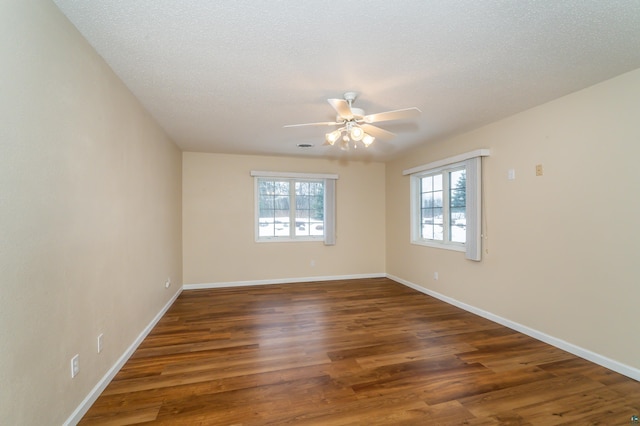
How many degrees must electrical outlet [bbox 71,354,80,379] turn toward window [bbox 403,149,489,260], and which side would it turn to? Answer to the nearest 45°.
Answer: approximately 45° to its left

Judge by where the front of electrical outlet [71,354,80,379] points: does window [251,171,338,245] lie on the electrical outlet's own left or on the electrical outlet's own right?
on the electrical outlet's own left

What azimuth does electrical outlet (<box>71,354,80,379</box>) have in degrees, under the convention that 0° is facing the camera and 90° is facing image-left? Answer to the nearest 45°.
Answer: approximately 315°
